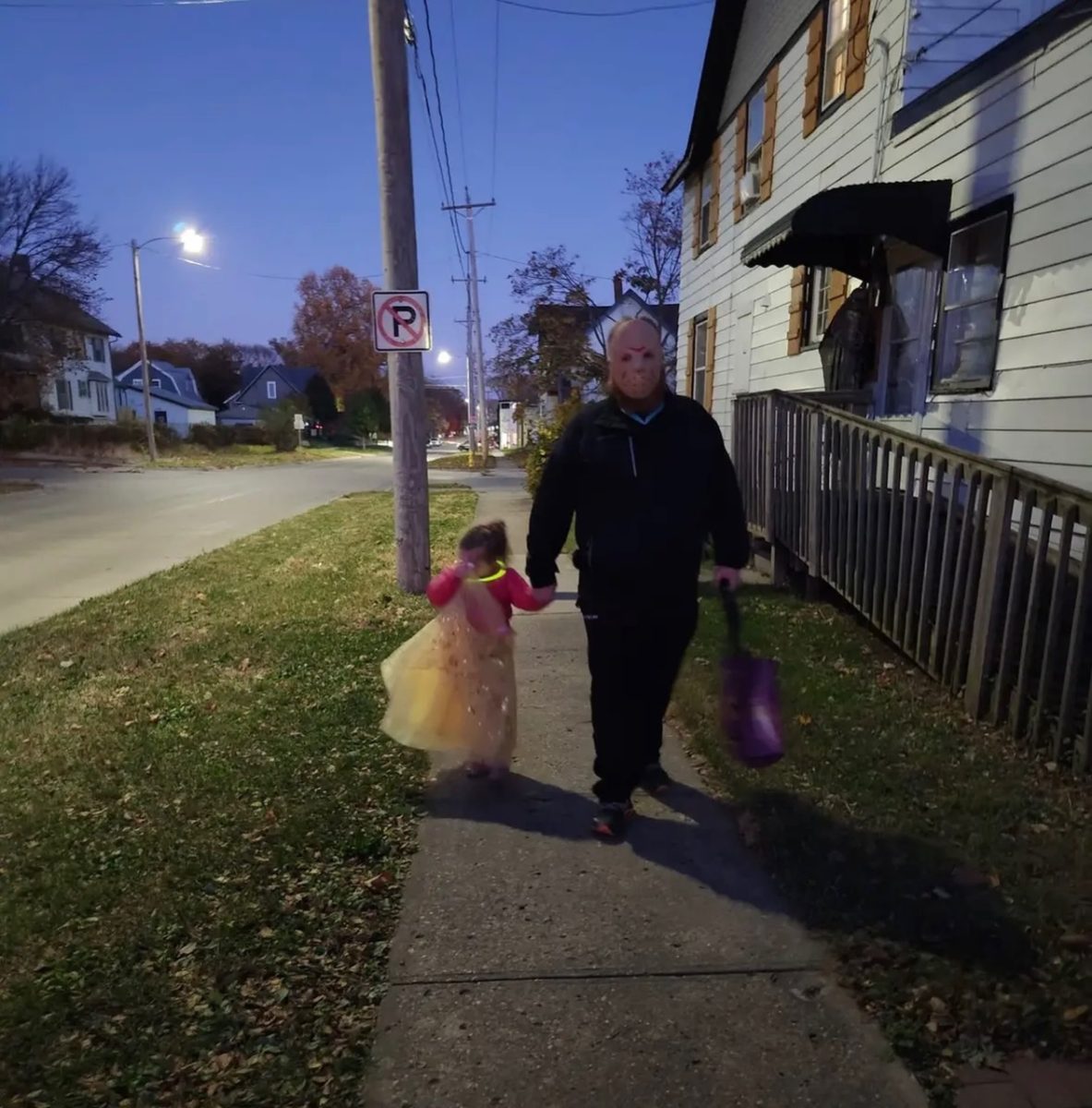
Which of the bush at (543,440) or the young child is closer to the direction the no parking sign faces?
the young child

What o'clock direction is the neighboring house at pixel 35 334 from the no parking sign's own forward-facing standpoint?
The neighboring house is roughly at 5 o'clock from the no parking sign.

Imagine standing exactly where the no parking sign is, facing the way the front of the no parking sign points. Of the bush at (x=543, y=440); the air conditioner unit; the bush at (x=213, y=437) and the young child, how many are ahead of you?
1

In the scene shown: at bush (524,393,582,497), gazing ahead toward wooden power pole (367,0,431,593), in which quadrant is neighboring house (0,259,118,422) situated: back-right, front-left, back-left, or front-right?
back-right

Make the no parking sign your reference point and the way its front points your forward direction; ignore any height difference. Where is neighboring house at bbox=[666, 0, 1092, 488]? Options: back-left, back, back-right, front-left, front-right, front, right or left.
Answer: left

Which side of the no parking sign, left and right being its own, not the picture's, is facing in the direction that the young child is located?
front

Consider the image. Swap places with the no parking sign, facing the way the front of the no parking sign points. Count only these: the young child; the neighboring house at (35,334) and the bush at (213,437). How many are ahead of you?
1

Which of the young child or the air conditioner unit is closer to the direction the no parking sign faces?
the young child

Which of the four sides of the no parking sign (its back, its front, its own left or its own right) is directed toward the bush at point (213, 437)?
back

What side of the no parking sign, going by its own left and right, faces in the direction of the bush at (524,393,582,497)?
back

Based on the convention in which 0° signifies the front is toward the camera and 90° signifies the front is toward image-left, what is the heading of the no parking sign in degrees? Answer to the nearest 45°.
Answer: approximately 0°

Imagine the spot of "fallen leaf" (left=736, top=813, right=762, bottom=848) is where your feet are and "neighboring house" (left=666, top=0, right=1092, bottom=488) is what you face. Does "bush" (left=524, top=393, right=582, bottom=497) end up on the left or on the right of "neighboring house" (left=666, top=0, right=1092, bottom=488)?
left
